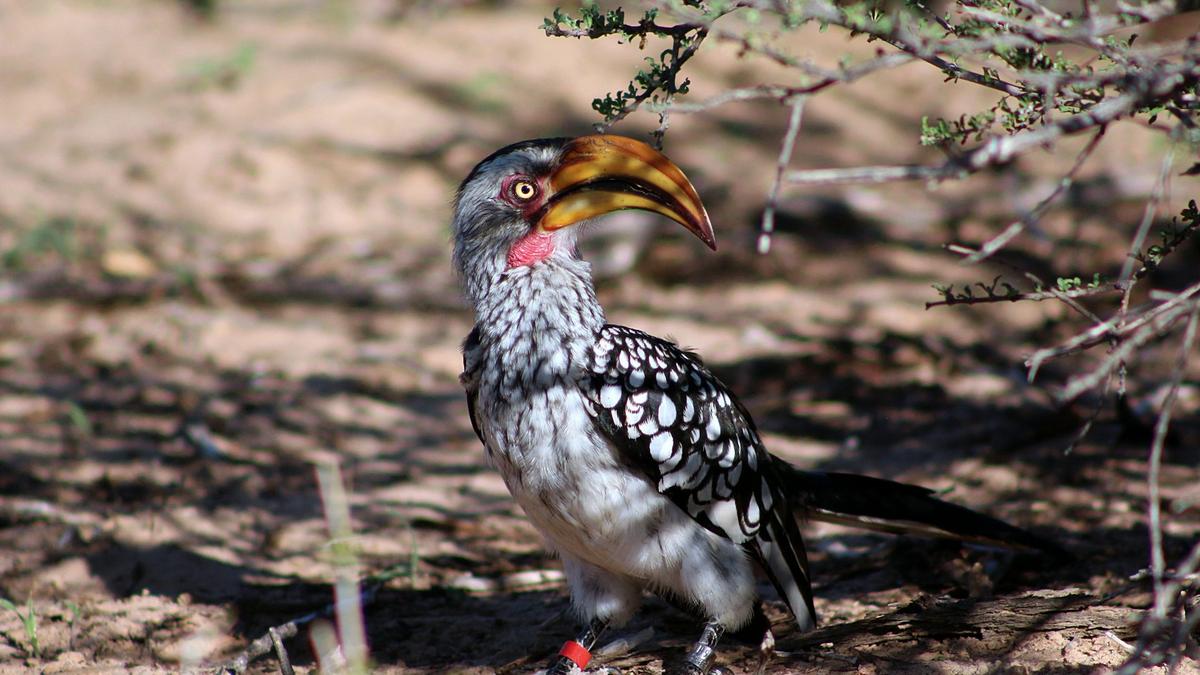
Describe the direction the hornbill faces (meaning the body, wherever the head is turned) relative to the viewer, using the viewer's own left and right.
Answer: facing the viewer and to the left of the viewer

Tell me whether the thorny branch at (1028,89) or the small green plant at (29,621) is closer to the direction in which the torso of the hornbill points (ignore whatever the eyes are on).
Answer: the small green plant

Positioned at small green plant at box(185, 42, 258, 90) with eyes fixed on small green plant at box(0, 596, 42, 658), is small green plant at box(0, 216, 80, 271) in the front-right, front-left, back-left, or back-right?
front-right

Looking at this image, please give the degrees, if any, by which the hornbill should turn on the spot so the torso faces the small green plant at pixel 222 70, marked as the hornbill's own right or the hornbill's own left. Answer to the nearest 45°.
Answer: approximately 90° to the hornbill's own right

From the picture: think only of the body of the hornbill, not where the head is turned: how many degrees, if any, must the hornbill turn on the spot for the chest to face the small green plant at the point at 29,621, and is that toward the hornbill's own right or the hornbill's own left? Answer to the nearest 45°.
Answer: approximately 45° to the hornbill's own right

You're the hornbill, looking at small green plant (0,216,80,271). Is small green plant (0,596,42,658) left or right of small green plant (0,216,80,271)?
left

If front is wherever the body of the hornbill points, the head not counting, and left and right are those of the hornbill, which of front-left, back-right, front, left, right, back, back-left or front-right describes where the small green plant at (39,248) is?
right
